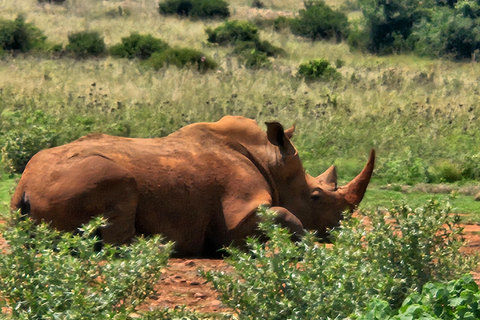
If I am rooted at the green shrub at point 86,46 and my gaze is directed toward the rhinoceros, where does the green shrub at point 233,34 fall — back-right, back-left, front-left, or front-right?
back-left

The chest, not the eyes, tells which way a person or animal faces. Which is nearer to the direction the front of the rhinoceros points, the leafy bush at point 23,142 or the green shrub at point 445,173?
the green shrub

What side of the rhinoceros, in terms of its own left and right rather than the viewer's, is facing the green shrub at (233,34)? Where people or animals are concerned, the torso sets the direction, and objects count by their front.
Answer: left

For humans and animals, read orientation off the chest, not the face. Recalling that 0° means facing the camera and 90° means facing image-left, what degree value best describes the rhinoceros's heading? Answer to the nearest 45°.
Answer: approximately 270°

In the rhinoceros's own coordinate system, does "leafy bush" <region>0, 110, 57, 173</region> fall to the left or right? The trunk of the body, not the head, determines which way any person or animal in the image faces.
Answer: on its left

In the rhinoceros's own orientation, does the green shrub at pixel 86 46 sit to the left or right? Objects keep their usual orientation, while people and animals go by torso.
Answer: on its left
